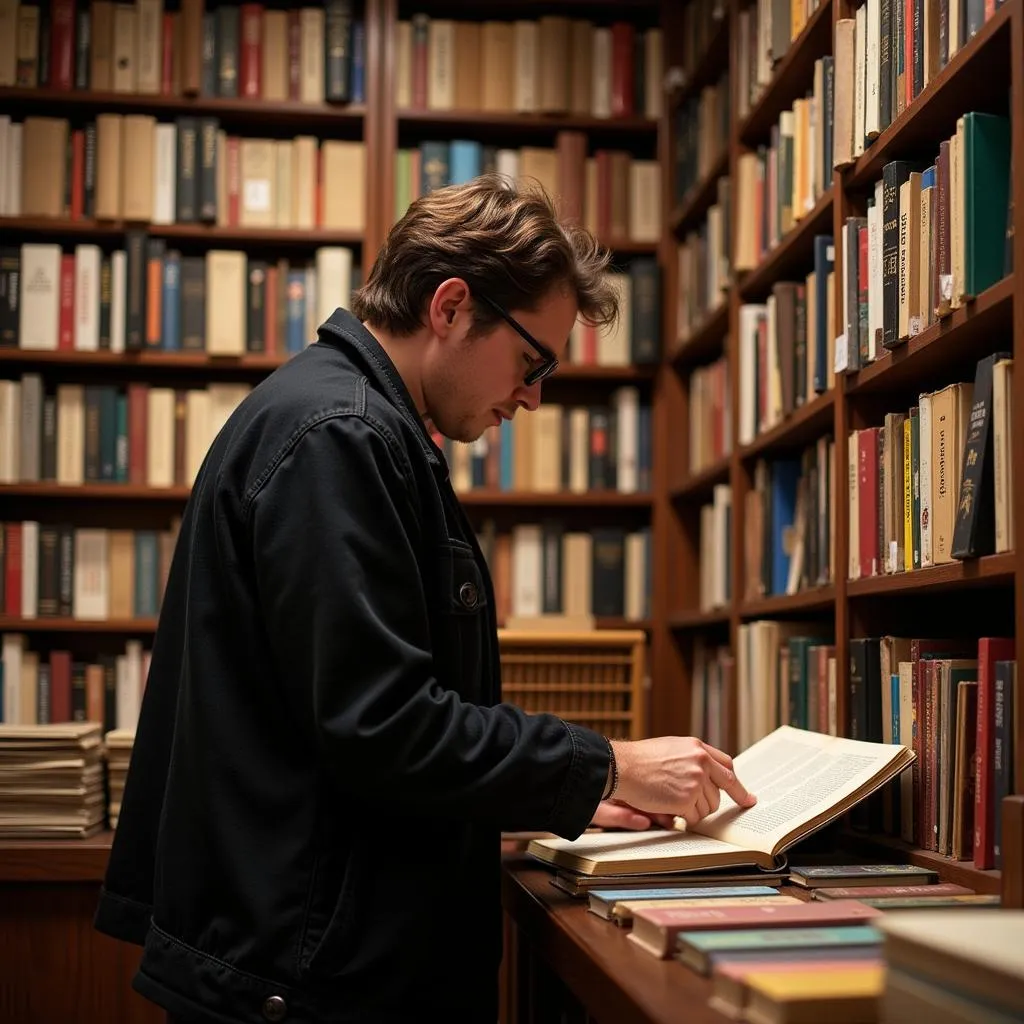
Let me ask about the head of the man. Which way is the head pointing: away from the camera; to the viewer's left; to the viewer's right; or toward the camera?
to the viewer's right

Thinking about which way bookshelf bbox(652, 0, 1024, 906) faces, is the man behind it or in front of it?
in front

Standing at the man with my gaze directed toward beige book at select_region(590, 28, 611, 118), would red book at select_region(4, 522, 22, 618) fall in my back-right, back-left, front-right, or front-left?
front-left

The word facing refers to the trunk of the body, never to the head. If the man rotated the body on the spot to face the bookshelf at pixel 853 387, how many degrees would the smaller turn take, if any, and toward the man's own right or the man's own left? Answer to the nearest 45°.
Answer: approximately 45° to the man's own left

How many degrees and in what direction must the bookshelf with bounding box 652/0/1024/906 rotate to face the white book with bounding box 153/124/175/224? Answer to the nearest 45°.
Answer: approximately 90° to its right

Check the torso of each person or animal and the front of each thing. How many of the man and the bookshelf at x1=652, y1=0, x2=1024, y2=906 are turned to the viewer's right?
1

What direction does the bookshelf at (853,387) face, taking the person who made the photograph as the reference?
facing the viewer and to the left of the viewer

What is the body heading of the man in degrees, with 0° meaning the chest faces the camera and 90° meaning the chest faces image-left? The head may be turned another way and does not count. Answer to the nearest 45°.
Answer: approximately 270°

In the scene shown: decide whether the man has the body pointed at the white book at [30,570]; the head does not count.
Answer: no

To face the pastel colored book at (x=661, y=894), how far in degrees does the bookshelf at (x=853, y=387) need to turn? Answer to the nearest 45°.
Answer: approximately 45° to its left
